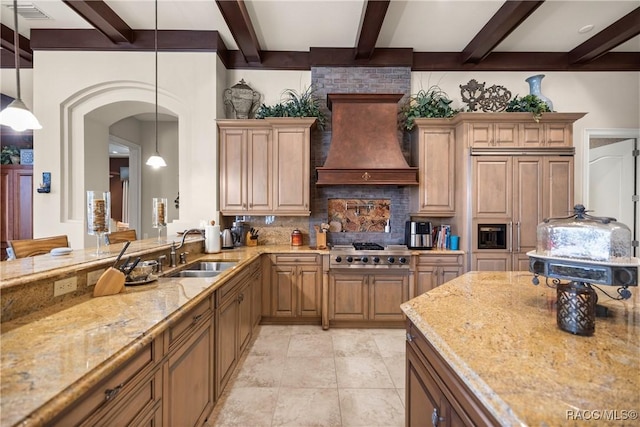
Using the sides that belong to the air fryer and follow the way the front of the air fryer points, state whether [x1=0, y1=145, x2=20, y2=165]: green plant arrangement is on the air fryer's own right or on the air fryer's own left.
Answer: on the air fryer's own right

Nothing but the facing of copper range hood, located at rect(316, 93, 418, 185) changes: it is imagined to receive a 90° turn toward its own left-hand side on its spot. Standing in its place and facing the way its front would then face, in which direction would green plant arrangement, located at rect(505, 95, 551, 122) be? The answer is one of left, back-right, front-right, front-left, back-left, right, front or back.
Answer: front

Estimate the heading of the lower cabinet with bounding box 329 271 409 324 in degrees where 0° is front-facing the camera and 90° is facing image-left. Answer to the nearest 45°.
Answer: approximately 0°

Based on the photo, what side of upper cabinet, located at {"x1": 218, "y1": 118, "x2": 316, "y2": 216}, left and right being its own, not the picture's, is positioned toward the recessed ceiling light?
left

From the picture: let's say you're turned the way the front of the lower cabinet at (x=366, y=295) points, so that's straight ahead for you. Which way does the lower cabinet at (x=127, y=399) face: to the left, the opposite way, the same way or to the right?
to the left

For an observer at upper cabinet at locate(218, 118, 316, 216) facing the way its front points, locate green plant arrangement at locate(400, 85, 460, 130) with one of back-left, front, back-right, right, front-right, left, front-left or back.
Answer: left

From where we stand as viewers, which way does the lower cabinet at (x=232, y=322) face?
facing to the right of the viewer

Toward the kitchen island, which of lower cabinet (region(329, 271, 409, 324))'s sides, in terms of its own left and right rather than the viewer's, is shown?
front

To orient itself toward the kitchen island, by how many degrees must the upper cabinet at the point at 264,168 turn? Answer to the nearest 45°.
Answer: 0° — it already faces it

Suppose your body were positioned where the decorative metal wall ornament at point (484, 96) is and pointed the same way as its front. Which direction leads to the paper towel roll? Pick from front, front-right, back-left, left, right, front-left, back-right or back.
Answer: front-right
